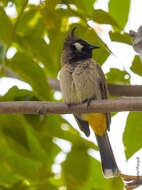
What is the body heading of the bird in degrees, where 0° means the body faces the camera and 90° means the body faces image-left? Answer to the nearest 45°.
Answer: approximately 0°
